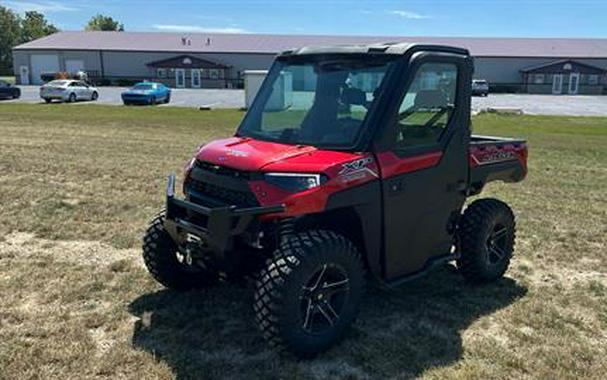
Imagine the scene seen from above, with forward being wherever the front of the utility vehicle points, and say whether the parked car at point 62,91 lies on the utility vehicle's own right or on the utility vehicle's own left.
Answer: on the utility vehicle's own right

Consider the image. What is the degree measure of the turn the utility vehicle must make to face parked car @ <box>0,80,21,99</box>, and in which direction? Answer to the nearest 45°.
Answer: approximately 90° to its right

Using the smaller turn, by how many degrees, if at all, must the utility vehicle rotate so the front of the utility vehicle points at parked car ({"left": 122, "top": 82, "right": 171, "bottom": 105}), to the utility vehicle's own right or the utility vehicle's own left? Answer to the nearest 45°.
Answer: approximately 135° to the utility vehicle's own right

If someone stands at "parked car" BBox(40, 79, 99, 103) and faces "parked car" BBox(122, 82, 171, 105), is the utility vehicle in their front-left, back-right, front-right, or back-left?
front-right

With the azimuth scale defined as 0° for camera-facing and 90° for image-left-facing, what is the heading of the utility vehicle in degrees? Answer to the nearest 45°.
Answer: approximately 45°
